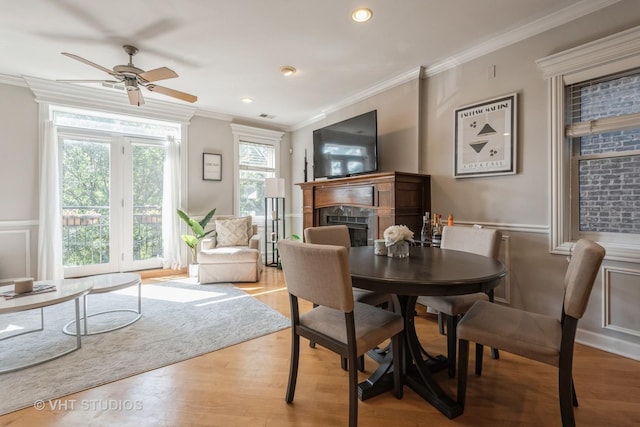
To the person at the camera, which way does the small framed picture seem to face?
facing the viewer

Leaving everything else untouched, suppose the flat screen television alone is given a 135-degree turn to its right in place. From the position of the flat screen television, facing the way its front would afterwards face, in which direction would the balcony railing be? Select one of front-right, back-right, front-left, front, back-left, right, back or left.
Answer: left

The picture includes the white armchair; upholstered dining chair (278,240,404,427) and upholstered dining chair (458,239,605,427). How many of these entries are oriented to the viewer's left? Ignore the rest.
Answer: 1

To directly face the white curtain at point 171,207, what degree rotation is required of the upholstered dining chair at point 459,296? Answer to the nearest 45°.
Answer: approximately 45° to its right

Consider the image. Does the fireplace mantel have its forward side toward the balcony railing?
no

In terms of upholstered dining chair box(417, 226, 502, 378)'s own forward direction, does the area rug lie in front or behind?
in front

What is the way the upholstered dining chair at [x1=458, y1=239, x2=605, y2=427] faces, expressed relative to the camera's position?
facing to the left of the viewer

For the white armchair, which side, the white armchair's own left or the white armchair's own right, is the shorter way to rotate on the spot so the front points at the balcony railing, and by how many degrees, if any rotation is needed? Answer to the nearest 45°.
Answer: approximately 90° to the white armchair's own right

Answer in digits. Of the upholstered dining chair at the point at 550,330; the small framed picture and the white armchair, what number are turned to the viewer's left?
1

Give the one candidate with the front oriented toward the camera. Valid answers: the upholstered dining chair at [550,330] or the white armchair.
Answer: the white armchair

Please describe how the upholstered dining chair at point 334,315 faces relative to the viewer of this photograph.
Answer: facing away from the viewer and to the right of the viewer

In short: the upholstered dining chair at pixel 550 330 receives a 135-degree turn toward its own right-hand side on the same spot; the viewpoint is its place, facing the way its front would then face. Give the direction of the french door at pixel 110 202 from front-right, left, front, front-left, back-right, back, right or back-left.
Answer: back-left

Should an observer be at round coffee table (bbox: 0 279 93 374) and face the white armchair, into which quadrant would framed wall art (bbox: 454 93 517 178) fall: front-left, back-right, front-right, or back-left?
front-right

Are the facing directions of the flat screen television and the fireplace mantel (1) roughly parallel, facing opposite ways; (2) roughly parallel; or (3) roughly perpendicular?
roughly parallel

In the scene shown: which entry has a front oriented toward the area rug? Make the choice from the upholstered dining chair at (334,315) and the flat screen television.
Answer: the flat screen television

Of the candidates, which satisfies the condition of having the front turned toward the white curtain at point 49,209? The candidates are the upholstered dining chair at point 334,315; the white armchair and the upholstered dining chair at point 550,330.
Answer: the upholstered dining chair at point 550,330

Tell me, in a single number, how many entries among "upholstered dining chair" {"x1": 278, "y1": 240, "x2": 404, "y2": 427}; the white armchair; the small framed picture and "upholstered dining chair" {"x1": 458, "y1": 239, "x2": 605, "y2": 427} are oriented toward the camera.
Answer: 2
